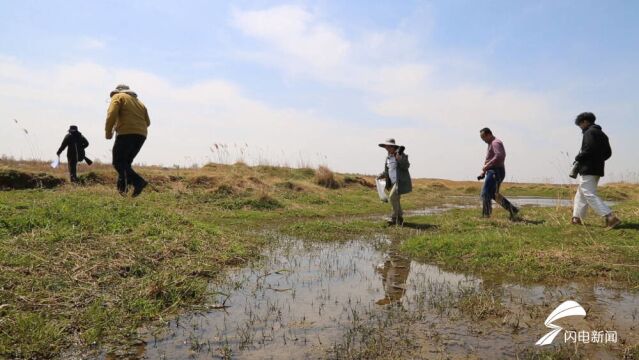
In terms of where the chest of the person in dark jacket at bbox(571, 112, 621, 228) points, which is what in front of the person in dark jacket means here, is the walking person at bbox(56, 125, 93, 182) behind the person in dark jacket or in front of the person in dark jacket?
in front

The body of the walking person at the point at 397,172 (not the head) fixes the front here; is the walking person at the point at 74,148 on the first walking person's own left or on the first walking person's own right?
on the first walking person's own right

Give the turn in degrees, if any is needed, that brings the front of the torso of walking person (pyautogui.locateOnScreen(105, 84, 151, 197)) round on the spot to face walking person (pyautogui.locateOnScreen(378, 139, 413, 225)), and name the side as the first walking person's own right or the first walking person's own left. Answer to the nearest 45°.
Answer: approximately 135° to the first walking person's own right

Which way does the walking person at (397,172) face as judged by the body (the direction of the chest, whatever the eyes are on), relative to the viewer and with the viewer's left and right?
facing the viewer and to the left of the viewer

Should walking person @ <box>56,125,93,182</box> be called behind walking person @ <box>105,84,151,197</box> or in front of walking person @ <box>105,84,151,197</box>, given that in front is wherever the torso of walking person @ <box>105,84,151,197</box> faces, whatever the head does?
in front

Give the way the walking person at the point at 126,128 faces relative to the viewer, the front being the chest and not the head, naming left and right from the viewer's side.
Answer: facing away from the viewer and to the left of the viewer

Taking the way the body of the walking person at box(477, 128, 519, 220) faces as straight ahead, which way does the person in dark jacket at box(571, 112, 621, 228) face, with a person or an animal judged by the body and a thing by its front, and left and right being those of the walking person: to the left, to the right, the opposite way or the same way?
the same way

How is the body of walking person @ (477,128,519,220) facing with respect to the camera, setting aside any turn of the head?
to the viewer's left

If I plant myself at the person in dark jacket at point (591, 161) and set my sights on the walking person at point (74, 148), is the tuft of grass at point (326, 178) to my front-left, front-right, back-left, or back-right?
front-right

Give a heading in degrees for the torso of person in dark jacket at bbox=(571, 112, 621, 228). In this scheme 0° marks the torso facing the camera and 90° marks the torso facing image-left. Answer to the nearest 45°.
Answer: approximately 90°

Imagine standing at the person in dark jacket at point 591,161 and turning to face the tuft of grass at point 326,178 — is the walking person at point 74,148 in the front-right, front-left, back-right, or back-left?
front-left
